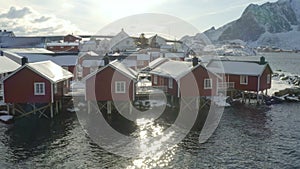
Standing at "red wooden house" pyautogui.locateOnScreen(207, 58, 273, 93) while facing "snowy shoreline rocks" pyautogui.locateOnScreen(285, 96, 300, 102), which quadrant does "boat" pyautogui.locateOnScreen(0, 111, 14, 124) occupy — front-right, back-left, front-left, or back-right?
back-right

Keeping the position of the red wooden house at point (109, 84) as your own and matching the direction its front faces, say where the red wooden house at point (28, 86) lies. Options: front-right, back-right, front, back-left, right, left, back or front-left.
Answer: right

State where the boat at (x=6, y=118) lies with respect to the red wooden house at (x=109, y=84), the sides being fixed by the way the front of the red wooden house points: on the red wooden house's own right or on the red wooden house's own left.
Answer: on the red wooden house's own right

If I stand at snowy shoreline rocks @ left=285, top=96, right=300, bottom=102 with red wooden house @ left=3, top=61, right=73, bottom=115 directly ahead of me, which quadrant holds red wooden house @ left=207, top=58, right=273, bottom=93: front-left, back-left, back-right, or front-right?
front-right

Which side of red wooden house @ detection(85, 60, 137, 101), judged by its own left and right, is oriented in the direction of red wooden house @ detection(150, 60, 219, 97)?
left

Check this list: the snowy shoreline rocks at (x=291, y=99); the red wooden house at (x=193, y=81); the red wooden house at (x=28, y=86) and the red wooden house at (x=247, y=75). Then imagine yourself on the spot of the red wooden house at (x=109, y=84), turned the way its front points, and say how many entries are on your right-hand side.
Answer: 1

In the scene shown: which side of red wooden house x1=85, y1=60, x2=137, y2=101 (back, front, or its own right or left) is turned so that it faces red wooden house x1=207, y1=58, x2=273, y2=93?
left

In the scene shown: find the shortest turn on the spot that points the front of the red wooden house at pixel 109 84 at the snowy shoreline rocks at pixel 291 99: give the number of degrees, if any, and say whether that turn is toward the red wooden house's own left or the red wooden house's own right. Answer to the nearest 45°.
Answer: approximately 90° to the red wooden house's own left

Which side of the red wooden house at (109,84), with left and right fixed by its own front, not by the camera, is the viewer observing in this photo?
front
